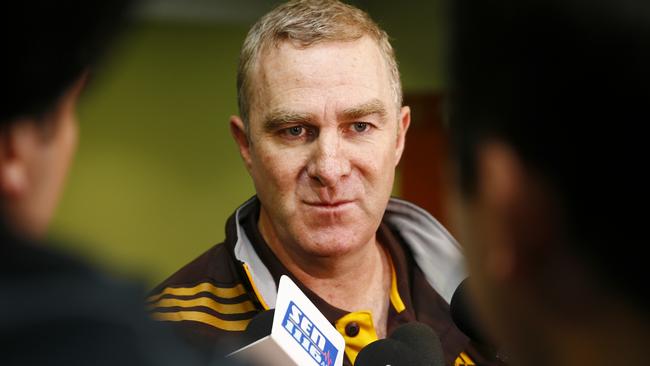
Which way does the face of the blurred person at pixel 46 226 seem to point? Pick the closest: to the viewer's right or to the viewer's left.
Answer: to the viewer's right

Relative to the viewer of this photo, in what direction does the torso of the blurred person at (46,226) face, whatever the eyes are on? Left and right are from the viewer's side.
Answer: facing away from the viewer and to the right of the viewer

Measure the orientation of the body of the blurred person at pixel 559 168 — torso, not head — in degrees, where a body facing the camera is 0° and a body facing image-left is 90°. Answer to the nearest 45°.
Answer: approximately 135°

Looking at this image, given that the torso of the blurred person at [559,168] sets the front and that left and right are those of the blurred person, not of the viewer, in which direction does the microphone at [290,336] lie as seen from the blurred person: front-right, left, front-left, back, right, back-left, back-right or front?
front

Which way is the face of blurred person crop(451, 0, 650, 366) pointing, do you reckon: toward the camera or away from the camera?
away from the camera

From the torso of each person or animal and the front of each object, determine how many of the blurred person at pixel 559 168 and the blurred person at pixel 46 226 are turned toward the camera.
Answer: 0

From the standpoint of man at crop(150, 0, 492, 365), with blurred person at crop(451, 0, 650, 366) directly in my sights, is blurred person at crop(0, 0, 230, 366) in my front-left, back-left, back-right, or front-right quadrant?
front-right

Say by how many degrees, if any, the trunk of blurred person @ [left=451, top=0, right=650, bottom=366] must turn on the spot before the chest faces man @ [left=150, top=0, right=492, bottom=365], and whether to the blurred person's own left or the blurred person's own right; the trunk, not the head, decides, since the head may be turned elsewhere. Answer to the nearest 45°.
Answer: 0° — they already face them

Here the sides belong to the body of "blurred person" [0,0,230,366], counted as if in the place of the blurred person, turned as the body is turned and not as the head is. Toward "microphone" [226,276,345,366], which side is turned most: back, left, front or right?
front
